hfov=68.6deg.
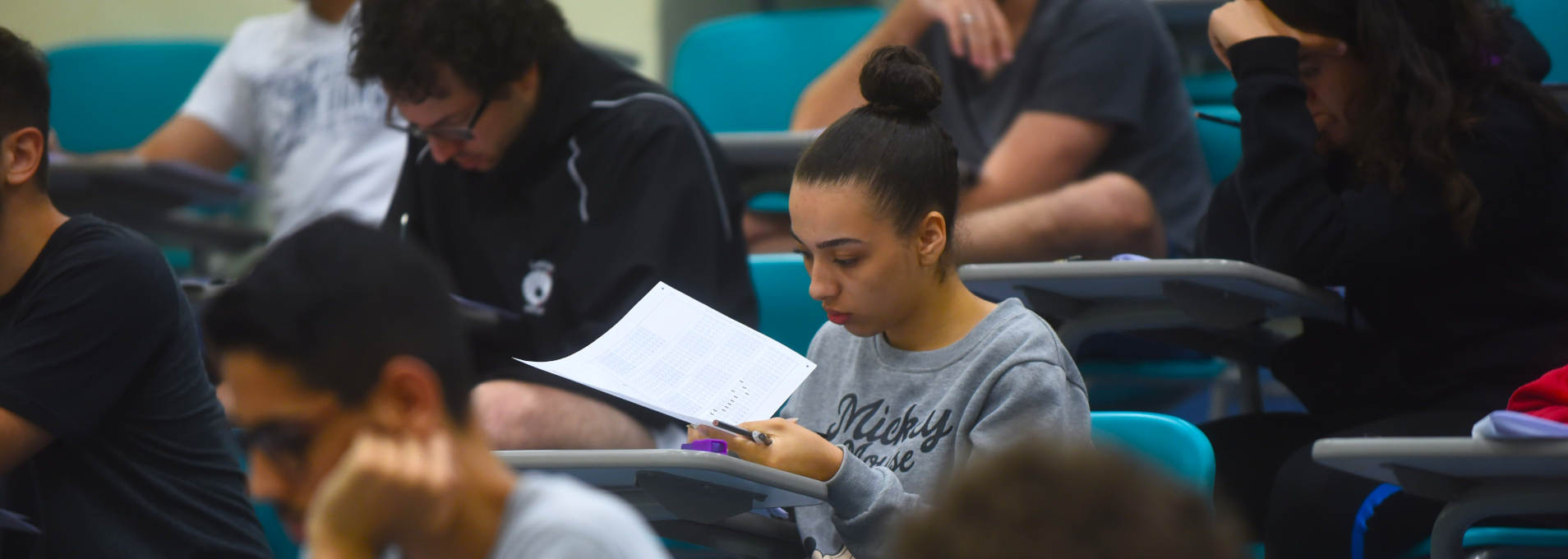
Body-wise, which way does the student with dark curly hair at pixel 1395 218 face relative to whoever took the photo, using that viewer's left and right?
facing to the left of the viewer

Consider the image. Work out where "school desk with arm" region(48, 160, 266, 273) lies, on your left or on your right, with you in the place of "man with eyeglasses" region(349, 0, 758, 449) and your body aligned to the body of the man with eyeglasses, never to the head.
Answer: on your right

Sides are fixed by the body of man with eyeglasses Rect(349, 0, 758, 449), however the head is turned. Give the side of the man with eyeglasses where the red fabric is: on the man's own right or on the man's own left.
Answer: on the man's own left

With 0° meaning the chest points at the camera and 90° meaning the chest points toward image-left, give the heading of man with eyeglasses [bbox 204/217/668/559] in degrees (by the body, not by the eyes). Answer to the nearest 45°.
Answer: approximately 90°

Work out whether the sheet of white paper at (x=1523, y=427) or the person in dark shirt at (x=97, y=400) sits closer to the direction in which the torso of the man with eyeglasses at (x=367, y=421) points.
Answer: the person in dark shirt

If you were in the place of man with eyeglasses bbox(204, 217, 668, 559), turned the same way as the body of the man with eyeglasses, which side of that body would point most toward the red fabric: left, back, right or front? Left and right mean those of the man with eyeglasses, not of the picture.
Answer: back

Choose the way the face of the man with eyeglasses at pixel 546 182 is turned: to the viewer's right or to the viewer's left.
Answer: to the viewer's left

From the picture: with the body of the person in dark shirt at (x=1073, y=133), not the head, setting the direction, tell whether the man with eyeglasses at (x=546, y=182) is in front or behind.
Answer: in front

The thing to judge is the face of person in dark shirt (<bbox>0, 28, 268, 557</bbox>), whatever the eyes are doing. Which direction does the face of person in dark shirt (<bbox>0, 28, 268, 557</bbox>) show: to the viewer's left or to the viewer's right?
to the viewer's left

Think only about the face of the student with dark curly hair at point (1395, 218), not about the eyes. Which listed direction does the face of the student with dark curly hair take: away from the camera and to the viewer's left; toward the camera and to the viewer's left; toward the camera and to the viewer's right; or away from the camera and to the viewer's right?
toward the camera and to the viewer's left

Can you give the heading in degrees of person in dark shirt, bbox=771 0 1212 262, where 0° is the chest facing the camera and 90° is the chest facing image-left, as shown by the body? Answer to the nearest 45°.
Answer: approximately 45°
